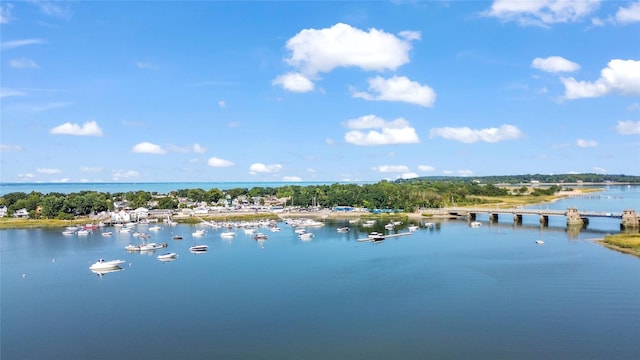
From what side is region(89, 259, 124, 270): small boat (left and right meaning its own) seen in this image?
right
